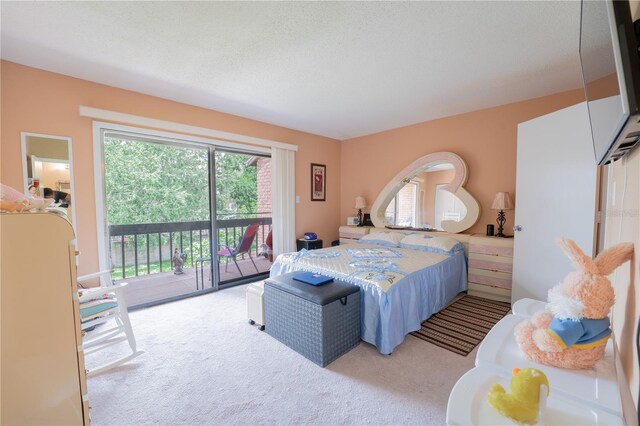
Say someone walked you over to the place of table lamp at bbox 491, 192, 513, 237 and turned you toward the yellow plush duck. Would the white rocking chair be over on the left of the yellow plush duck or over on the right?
right

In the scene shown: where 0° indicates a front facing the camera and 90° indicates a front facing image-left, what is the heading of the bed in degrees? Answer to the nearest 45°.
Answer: approximately 45°

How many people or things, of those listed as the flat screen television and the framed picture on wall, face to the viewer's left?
1

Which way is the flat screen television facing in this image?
to the viewer's left

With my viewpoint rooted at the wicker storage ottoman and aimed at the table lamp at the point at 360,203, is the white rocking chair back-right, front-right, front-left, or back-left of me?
back-left

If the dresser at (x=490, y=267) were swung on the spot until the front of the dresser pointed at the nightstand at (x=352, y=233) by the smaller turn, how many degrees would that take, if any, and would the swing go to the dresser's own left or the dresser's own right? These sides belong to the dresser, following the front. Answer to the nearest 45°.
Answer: approximately 45° to the dresser's own right
